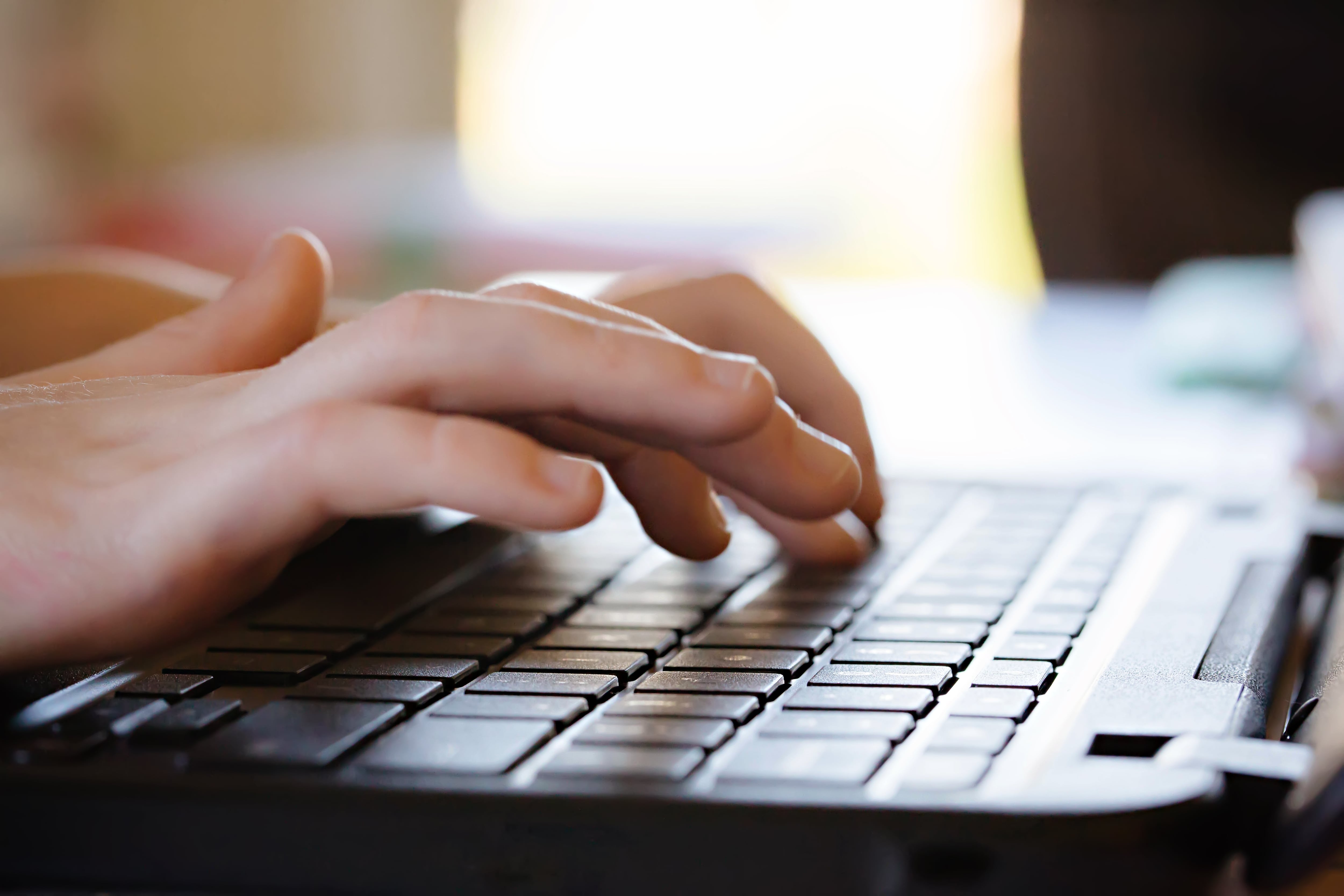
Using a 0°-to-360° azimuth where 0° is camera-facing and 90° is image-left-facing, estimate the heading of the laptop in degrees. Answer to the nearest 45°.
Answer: approximately 90°
